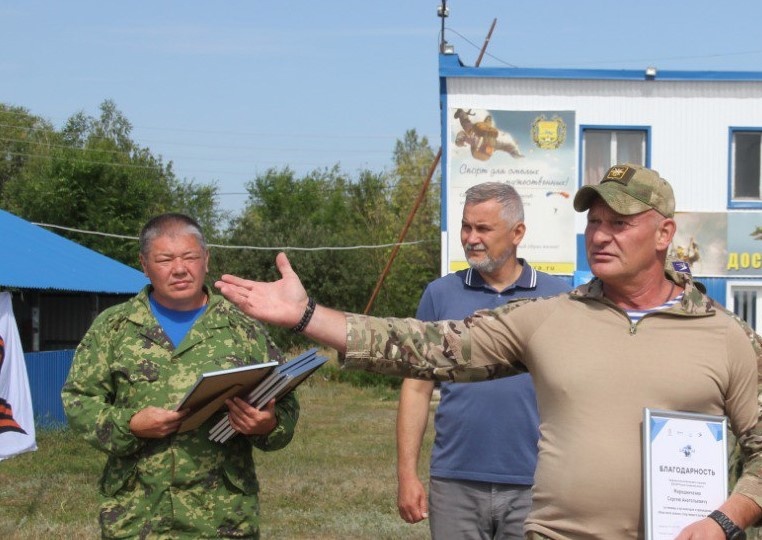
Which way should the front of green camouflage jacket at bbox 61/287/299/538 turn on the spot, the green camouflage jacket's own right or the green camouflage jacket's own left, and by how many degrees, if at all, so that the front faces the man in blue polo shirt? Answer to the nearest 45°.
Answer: approximately 90° to the green camouflage jacket's own left

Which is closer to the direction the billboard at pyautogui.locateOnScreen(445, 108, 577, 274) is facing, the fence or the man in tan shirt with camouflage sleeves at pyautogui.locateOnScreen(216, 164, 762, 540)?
the man in tan shirt with camouflage sleeves

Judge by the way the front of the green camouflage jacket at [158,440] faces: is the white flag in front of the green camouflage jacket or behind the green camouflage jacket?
behind

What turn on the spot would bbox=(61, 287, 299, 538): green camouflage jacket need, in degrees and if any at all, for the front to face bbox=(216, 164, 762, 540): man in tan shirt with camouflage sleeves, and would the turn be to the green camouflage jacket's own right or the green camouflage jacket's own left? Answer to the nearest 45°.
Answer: approximately 45° to the green camouflage jacket's own left

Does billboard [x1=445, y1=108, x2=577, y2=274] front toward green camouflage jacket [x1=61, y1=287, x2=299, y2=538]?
yes

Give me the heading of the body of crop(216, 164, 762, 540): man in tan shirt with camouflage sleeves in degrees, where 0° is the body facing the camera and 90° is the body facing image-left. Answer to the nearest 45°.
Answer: approximately 0°

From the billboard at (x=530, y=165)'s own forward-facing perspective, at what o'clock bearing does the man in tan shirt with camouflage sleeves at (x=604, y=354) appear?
The man in tan shirt with camouflage sleeves is roughly at 12 o'clock from the billboard.

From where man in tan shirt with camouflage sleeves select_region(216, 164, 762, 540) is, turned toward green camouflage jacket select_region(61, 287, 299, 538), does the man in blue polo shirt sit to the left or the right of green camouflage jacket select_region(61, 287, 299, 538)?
right

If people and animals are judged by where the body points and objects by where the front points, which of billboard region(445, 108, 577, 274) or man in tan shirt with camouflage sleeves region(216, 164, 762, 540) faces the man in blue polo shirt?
the billboard

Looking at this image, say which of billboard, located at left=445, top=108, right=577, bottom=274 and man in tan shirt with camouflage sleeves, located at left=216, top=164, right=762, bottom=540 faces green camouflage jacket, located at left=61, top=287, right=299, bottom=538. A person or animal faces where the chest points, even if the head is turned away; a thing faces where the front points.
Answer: the billboard

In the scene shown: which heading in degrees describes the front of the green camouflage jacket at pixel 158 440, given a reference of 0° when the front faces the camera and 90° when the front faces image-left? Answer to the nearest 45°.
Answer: approximately 0°
